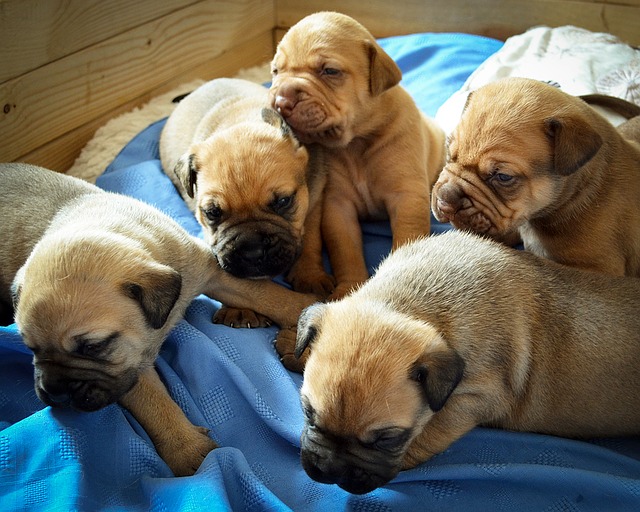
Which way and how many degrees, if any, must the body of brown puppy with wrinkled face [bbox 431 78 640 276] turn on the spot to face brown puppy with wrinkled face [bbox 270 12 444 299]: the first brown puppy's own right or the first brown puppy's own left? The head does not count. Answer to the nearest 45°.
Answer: approximately 90° to the first brown puppy's own right

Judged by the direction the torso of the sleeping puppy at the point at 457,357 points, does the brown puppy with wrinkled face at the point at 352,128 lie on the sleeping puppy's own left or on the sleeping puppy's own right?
on the sleeping puppy's own right

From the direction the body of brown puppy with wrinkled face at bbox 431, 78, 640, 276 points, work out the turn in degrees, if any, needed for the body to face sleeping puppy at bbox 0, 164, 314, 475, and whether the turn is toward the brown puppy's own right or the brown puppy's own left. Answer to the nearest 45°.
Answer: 0° — it already faces it

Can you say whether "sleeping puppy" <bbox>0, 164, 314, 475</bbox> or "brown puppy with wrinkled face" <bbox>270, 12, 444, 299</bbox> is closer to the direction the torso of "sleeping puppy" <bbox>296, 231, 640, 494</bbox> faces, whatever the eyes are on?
the sleeping puppy

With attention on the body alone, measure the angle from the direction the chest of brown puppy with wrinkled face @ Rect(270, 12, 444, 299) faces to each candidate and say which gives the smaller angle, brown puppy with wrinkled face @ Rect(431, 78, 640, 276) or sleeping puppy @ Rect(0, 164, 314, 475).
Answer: the sleeping puppy

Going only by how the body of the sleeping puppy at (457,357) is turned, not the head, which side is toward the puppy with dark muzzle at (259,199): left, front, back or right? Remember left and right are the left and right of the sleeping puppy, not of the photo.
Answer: right
